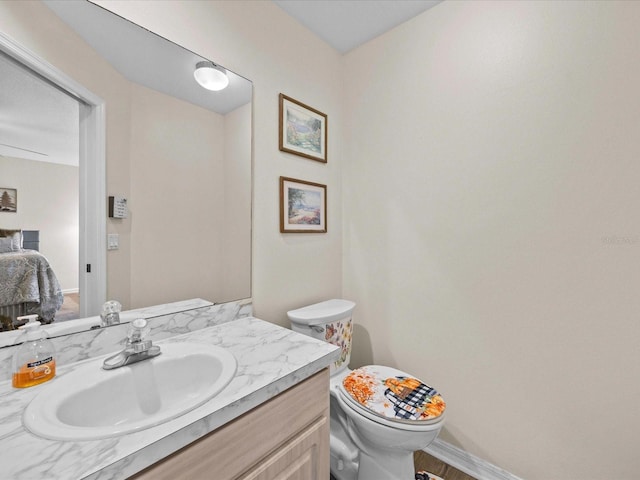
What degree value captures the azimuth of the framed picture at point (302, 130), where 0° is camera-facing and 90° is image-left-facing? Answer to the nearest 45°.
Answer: approximately 315°

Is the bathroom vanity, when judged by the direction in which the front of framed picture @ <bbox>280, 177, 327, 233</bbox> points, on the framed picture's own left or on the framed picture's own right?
on the framed picture's own right

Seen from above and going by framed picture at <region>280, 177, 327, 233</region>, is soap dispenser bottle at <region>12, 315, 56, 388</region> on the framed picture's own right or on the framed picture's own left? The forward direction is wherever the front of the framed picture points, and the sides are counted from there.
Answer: on the framed picture's own right

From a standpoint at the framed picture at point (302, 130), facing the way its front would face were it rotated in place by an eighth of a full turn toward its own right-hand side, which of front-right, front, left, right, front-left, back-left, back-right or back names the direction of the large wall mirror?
front-right

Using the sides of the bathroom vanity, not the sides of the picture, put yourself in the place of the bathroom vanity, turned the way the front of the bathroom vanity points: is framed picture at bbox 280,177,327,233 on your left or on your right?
on your left

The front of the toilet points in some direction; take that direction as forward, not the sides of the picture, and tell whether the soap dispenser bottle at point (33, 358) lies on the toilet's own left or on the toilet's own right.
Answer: on the toilet's own right

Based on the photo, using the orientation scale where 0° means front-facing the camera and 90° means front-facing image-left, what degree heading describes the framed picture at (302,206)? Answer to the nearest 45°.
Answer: approximately 315°

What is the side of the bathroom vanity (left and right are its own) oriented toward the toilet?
left
